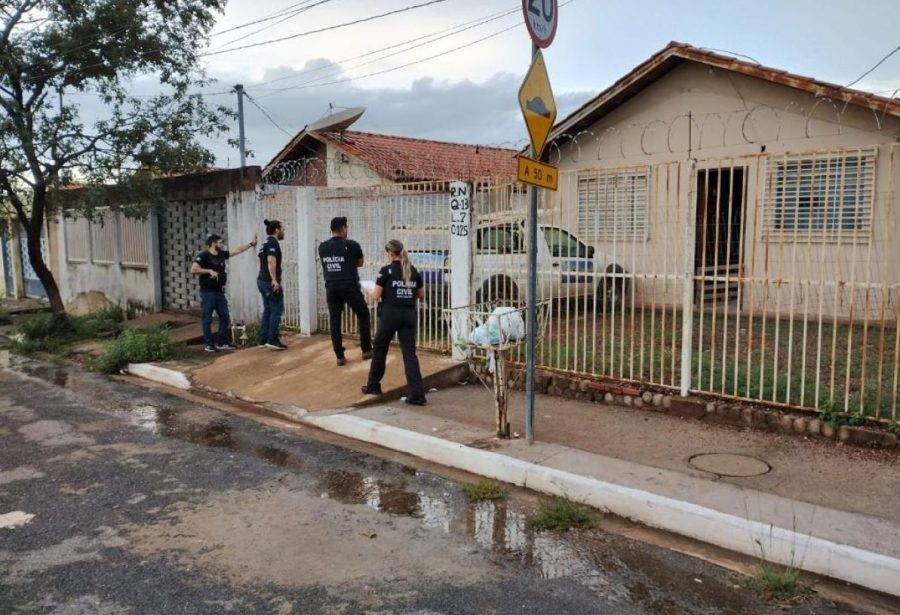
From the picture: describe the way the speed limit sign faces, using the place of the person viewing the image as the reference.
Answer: facing the viewer and to the right of the viewer

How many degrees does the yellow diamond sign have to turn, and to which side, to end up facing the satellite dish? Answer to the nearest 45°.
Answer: approximately 180°

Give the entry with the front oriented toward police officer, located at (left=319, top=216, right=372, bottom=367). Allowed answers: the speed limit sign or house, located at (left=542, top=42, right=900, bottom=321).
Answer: the house

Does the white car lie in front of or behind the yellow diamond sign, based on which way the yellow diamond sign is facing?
behind

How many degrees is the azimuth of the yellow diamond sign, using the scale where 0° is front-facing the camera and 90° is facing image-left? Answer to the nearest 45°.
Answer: approximately 315°

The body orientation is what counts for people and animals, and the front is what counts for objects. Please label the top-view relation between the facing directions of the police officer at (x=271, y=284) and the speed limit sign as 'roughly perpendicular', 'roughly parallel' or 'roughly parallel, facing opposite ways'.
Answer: roughly perpendicular

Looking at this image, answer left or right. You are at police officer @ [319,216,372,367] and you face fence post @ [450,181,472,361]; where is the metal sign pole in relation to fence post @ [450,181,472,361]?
right

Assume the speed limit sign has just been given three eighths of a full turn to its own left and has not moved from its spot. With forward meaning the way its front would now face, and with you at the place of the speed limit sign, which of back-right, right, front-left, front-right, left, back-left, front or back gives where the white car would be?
front
